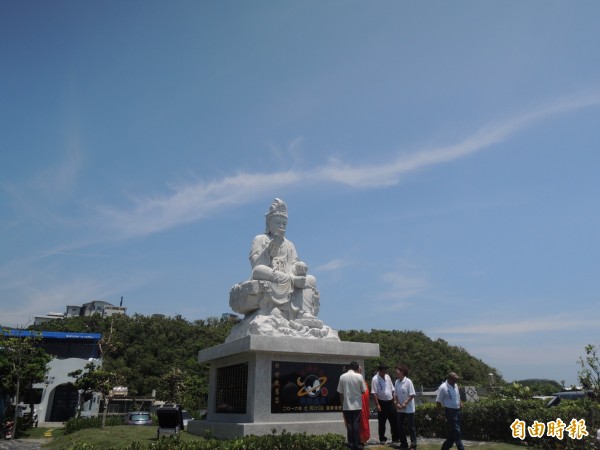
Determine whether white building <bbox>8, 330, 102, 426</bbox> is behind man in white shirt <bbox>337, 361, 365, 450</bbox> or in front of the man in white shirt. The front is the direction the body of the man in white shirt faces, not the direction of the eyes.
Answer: in front

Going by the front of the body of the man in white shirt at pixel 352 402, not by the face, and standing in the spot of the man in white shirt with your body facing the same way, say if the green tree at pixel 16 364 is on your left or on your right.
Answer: on your left

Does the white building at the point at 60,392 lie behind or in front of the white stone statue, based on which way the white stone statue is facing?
behind

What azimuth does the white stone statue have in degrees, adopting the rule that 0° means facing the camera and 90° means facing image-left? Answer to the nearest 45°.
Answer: approximately 315°

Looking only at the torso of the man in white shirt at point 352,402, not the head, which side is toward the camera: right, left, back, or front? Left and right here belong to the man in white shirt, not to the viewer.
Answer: back

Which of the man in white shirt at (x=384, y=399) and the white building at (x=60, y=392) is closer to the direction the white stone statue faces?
the man in white shirt

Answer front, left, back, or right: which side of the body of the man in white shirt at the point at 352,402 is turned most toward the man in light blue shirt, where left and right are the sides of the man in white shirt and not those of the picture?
right

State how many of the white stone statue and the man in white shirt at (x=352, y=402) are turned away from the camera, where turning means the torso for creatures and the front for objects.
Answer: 1

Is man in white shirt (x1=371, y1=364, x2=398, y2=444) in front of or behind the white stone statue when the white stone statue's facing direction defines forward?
in front
